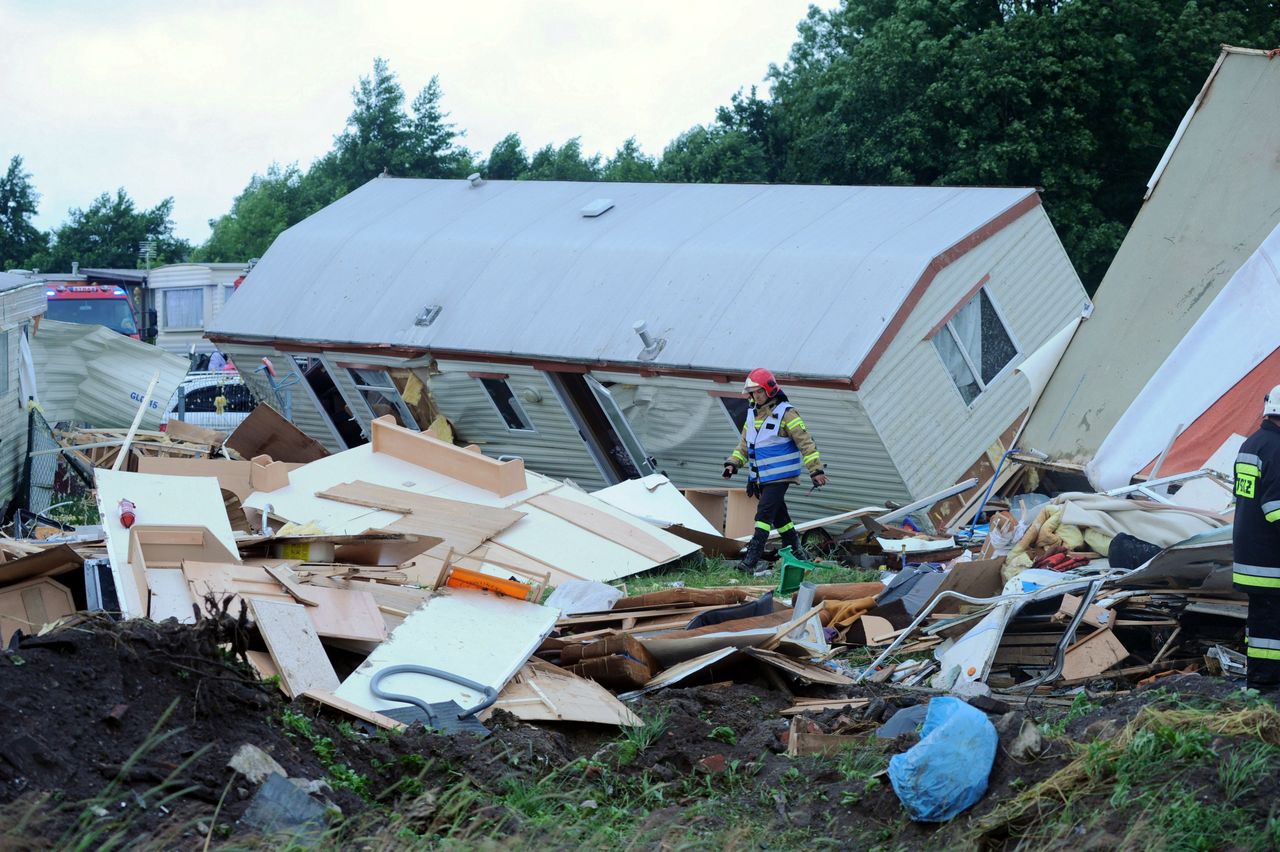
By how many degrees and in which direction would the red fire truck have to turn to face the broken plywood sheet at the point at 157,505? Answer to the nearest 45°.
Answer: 0° — it already faces it

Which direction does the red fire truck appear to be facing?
toward the camera

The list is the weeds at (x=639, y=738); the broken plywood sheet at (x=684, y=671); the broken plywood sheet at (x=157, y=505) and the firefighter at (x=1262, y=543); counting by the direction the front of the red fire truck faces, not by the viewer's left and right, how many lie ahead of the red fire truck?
4

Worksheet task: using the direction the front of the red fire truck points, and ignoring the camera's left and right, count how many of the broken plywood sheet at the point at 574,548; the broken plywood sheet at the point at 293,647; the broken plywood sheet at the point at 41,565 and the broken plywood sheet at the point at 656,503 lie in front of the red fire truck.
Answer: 4

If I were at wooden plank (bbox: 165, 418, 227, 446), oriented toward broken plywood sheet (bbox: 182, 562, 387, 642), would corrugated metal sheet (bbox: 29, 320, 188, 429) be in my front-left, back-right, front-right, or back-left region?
back-right

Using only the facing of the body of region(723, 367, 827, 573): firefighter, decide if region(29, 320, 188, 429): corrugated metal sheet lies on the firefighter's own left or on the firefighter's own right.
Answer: on the firefighter's own right

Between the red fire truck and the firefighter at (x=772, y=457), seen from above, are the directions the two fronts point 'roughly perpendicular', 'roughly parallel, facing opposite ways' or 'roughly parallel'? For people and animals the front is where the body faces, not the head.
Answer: roughly perpendicular

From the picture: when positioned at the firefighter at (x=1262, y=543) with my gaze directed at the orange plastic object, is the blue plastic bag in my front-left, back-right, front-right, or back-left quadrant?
front-left
